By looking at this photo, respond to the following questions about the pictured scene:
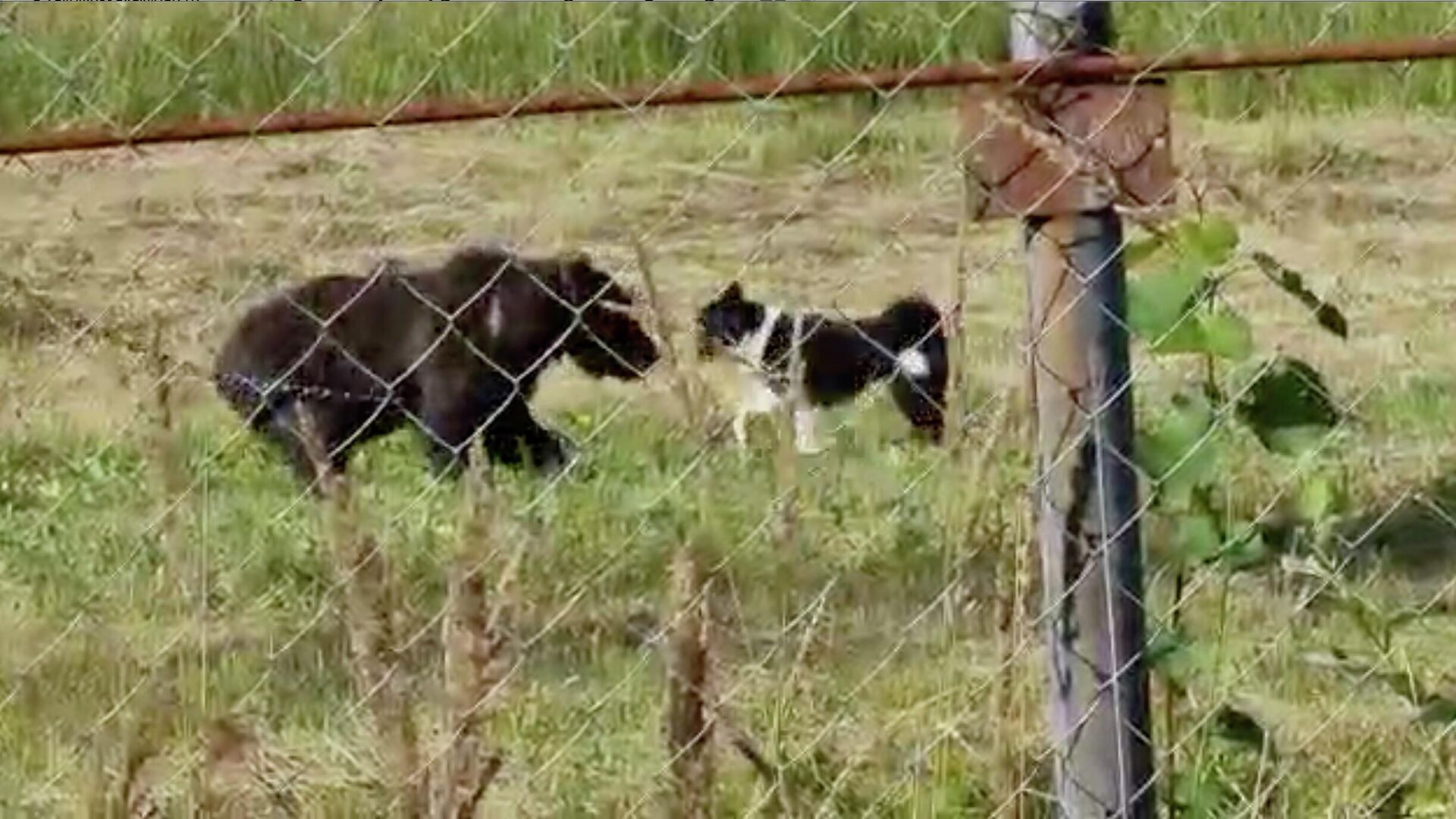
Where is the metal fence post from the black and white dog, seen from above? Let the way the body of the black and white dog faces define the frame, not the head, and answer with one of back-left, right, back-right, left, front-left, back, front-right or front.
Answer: left

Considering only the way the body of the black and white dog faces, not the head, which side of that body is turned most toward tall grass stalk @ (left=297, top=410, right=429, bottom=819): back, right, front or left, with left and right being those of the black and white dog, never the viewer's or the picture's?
left

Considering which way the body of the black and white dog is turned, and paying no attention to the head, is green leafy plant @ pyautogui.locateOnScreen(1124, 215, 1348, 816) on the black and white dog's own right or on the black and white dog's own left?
on the black and white dog's own left

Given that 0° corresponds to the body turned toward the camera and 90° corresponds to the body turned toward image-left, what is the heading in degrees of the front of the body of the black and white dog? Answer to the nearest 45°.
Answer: approximately 90°

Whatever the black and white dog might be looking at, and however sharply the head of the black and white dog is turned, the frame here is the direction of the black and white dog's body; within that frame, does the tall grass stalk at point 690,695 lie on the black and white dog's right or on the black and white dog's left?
on the black and white dog's left
